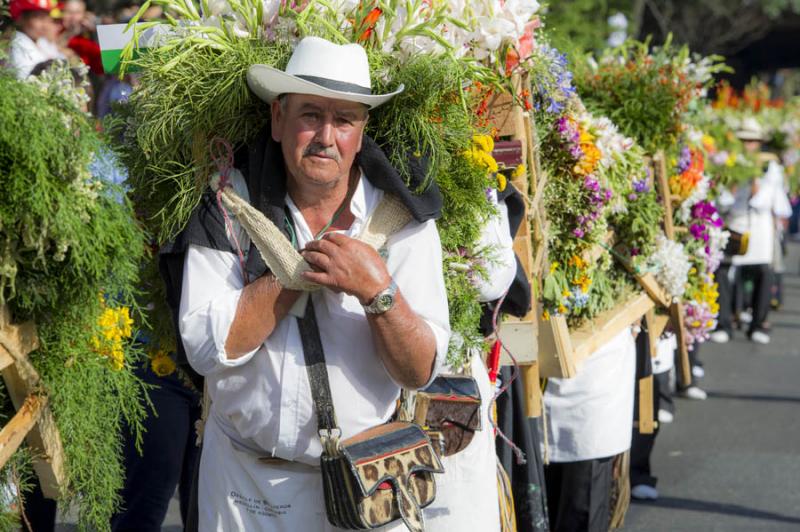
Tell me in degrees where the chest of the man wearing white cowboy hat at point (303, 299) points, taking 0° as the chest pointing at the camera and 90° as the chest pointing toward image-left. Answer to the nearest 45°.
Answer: approximately 0°

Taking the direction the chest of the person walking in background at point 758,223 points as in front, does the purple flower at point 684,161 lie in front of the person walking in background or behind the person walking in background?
in front

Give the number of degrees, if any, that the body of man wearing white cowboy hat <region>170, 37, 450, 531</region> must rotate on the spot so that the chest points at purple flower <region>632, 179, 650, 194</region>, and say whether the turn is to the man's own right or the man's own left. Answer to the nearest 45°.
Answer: approximately 135° to the man's own left

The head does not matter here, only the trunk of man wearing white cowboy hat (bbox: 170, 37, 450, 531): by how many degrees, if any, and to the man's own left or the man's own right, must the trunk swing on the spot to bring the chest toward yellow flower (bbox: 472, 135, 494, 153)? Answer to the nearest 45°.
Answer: approximately 135° to the man's own left

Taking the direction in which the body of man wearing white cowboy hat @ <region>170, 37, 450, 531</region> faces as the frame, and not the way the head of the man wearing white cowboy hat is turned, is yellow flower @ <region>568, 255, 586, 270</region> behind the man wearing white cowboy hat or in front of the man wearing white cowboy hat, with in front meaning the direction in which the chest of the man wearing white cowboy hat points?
behind

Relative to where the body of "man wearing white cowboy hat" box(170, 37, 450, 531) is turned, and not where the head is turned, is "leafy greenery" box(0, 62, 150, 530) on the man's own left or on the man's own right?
on the man's own right
